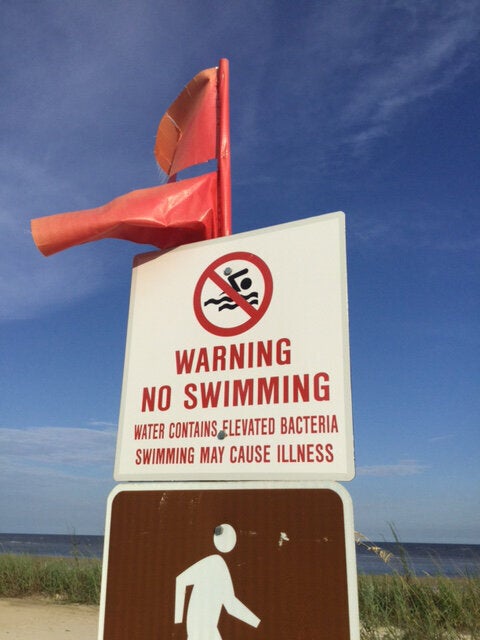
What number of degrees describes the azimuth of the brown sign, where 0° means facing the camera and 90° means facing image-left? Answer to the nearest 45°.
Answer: approximately 0°
